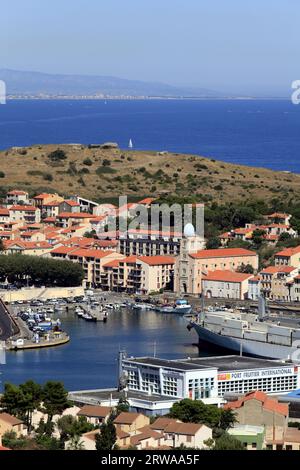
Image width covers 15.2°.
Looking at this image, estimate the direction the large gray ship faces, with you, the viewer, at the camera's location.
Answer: facing away from the viewer and to the left of the viewer

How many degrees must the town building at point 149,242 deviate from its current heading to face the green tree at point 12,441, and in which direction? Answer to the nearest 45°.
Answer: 0° — it already faces it

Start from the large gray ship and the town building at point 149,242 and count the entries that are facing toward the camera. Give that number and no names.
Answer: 1

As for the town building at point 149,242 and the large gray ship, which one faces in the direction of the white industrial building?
the town building

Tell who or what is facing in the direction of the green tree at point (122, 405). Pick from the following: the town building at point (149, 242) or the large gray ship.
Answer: the town building

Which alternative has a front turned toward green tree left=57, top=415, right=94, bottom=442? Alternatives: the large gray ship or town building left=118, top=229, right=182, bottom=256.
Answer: the town building

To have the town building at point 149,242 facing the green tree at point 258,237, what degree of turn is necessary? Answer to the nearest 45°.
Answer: approximately 90° to its left

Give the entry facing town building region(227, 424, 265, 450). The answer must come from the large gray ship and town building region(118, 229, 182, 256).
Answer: town building region(118, 229, 182, 256)

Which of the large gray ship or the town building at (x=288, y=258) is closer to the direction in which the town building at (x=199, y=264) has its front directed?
the large gray ship

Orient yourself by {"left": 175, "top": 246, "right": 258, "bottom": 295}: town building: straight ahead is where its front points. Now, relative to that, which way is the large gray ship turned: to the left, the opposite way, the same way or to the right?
to the right
